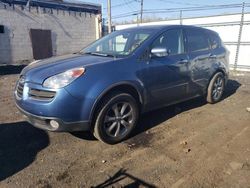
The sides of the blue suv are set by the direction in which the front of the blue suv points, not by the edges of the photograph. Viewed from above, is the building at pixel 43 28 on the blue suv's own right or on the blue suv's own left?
on the blue suv's own right

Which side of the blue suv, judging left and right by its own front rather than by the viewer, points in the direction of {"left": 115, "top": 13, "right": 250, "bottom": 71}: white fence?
back

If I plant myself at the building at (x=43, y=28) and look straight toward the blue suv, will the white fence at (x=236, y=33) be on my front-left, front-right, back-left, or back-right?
front-left

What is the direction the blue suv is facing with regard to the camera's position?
facing the viewer and to the left of the viewer

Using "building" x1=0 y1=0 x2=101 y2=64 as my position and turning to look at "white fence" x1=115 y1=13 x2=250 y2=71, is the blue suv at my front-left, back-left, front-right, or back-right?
front-right
